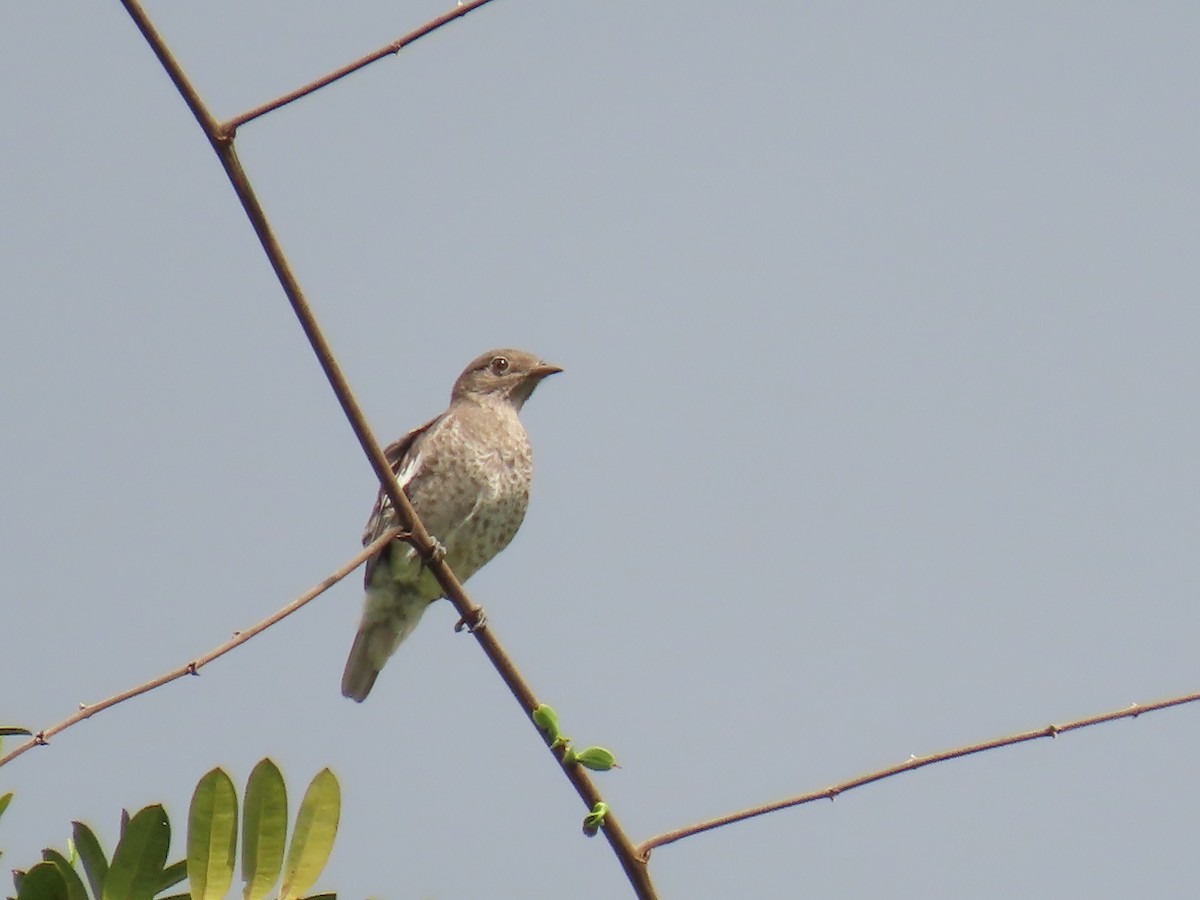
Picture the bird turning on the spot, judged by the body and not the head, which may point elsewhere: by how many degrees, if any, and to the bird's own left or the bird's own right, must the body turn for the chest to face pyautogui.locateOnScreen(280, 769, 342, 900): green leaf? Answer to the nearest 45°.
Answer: approximately 45° to the bird's own right

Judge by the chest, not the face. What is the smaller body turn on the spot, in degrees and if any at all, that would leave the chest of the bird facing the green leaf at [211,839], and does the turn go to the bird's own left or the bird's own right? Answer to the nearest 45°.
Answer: approximately 45° to the bird's own right

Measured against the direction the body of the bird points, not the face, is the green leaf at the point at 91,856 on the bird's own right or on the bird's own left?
on the bird's own right

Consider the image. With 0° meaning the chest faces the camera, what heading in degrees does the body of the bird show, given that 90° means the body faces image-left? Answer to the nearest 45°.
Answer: approximately 315°

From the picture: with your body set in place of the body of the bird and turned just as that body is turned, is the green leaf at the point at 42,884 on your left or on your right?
on your right
